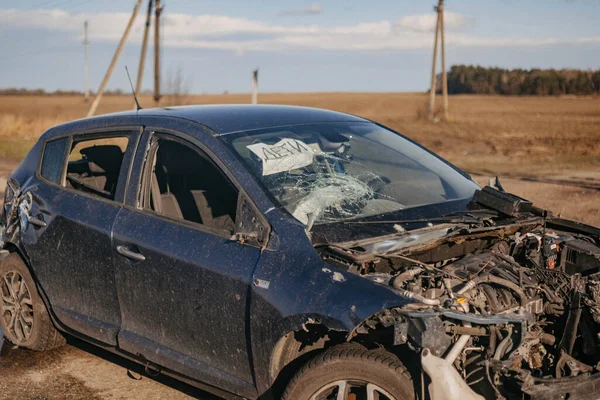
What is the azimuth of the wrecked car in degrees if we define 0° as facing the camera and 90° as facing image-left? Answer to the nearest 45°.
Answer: approximately 315°

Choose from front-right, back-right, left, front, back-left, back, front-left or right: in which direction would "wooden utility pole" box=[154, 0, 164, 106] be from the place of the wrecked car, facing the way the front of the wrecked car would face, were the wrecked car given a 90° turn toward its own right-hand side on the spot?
back-right
